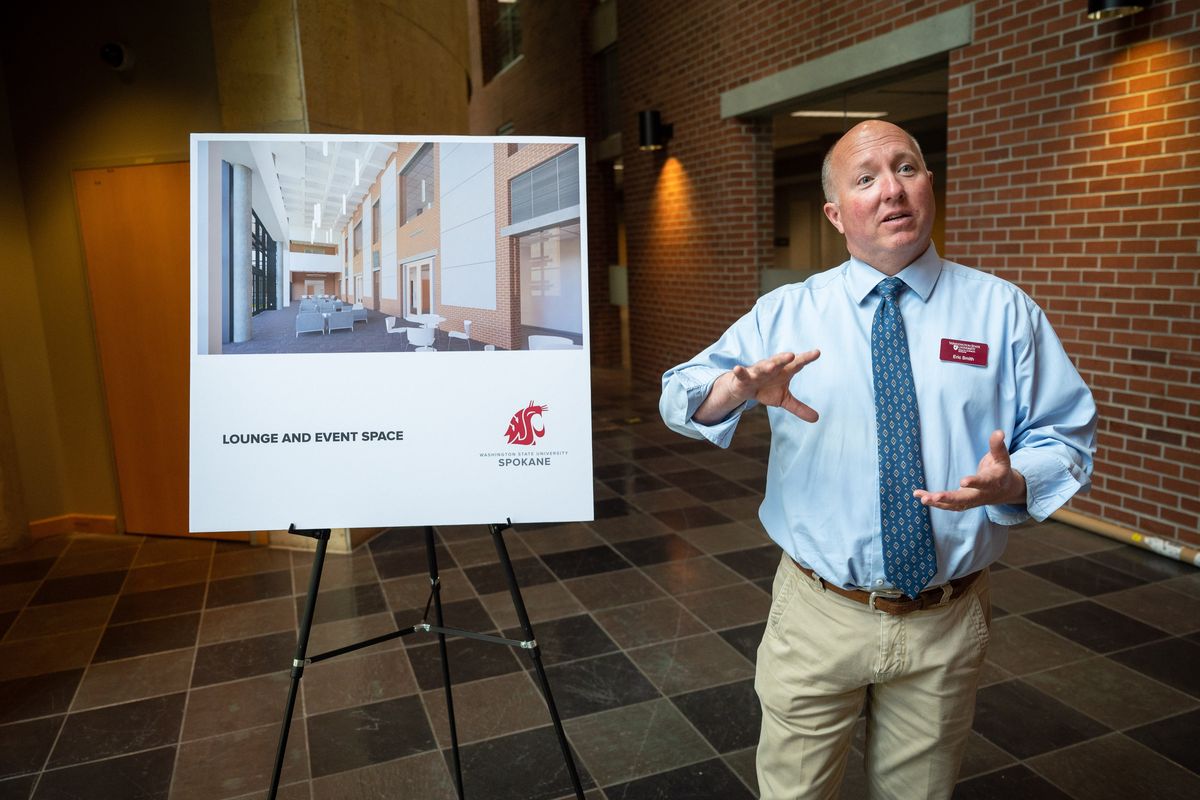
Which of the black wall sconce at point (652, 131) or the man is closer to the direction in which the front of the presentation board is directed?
the man

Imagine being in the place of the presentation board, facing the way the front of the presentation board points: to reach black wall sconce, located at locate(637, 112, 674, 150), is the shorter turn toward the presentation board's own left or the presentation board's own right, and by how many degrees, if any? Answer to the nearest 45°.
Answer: approximately 135° to the presentation board's own left

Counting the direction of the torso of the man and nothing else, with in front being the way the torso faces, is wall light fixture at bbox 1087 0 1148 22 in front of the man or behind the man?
behind

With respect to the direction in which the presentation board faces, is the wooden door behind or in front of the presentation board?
behind

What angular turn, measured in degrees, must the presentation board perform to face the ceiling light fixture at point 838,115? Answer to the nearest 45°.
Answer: approximately 135° to its left

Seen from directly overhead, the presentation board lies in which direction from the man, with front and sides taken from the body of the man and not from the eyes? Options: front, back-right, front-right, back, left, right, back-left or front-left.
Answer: right

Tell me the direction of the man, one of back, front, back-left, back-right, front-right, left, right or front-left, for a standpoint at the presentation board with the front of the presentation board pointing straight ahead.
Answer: front-left

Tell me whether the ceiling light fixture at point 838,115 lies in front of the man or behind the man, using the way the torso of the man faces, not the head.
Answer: behind

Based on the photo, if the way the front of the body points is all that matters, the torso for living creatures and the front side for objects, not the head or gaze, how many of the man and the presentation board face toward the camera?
2

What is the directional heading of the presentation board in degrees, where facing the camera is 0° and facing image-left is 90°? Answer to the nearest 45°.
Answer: approximately 0°

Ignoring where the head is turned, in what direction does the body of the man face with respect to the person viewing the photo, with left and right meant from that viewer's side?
facing the viewer
